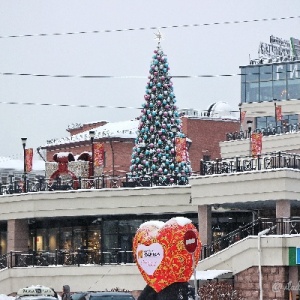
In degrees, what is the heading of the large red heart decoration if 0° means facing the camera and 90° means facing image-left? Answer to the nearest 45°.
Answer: approximately 45°
